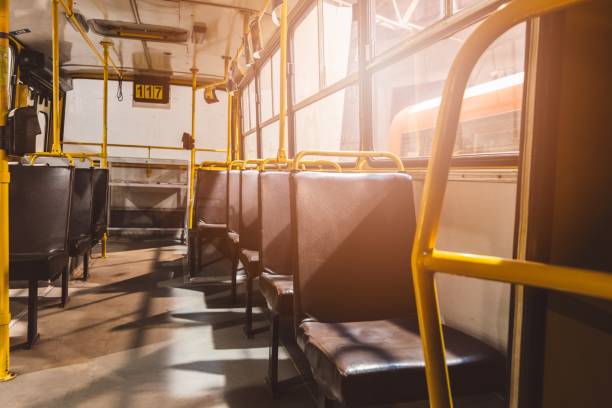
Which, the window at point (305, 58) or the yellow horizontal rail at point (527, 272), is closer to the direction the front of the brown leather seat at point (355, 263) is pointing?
the yellow horizontal rail

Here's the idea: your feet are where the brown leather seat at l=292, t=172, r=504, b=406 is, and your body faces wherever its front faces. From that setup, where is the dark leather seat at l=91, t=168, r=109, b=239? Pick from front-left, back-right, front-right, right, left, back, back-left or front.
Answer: back

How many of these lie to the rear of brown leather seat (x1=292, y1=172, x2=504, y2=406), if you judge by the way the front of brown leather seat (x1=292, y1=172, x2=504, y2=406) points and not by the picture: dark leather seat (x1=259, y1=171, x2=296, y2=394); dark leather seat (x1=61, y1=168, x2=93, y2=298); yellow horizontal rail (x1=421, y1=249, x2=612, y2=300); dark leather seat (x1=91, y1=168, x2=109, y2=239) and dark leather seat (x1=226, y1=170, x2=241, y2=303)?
4

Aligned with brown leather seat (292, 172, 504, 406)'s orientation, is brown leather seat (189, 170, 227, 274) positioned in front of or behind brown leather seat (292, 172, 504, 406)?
behind

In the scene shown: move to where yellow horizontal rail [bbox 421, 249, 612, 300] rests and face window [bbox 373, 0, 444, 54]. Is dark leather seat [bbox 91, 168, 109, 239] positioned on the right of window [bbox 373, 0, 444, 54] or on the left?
left

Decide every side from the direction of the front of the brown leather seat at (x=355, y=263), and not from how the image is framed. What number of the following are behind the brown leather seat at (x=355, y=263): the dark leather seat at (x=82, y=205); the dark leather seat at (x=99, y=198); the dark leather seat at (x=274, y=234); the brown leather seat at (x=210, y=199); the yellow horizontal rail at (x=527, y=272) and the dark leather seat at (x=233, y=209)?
5

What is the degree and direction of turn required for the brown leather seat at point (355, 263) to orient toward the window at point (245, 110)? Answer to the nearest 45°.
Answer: approximately 180°
